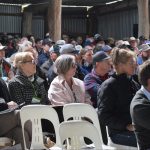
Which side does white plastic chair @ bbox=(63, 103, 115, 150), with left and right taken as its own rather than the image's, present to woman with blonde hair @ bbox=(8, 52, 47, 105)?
back

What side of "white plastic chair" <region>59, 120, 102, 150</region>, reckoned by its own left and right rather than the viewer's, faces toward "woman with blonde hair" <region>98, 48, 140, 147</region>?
left

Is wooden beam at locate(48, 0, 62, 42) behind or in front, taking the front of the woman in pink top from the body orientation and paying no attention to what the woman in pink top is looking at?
behind

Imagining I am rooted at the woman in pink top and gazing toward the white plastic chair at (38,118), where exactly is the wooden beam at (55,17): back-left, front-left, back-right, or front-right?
back-right
